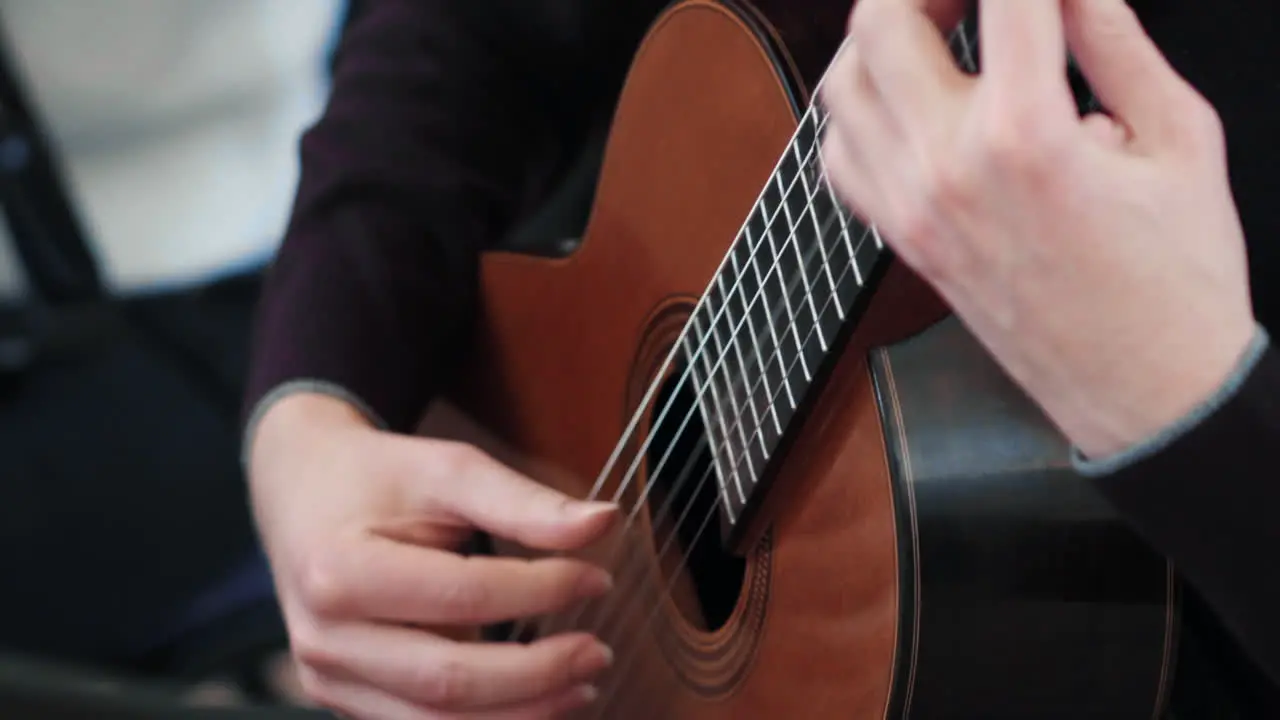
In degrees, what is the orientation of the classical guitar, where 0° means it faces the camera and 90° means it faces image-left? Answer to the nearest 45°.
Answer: approximately 45°
